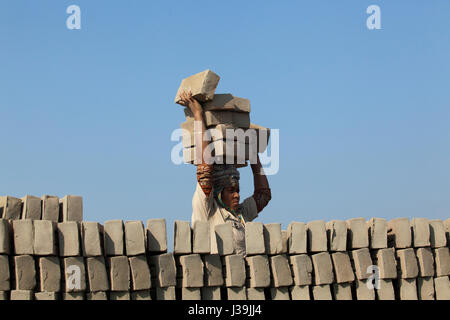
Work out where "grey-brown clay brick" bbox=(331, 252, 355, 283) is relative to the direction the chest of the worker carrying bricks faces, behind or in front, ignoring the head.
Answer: in front

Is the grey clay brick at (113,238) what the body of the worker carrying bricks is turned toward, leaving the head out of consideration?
no

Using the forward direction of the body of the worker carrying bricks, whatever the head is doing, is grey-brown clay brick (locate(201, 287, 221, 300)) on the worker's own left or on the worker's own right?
on the worker's own right

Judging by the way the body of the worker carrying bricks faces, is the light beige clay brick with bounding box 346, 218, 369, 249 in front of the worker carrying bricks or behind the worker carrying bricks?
in front

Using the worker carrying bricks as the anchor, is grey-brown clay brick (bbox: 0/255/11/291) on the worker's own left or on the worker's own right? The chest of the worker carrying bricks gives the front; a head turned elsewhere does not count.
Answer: on the worker's own right

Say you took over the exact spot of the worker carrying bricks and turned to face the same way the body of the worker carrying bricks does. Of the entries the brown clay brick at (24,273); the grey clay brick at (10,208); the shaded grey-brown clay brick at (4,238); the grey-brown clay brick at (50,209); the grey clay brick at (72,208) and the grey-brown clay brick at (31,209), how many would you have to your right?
6

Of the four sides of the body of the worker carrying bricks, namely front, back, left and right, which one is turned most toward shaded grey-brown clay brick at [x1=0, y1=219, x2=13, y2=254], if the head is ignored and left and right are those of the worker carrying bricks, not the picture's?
right

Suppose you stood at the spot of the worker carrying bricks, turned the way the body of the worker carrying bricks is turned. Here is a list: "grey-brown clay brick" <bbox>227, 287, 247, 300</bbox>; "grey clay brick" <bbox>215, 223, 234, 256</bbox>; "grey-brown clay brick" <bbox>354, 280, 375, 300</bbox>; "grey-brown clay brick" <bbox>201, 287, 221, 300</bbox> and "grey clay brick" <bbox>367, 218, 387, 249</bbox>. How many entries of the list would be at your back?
0

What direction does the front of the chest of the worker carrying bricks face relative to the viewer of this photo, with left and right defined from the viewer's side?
facing the viewer and to the right of the viewer

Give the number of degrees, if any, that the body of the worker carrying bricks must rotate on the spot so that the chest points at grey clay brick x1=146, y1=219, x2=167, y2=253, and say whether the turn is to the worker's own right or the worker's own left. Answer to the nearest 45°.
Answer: approximately 45° to the worker's own right

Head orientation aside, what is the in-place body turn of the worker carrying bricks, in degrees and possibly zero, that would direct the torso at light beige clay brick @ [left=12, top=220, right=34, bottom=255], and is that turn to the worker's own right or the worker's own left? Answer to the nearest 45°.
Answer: approximately 90° to the worker's own right

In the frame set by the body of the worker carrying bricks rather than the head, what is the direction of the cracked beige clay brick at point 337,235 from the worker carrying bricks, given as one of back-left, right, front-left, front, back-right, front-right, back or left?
front

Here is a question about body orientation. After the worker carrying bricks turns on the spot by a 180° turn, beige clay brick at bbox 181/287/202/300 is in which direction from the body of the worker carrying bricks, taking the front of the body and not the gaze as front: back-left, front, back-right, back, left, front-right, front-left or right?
back-left

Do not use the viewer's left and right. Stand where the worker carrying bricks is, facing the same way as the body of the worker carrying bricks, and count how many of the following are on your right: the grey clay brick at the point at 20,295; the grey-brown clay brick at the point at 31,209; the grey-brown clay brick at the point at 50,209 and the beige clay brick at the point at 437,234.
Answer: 3

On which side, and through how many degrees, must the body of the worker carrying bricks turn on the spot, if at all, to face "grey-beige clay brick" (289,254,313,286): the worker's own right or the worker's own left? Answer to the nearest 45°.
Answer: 0° — they already face it

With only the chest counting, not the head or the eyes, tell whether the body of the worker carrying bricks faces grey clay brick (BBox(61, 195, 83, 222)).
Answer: no

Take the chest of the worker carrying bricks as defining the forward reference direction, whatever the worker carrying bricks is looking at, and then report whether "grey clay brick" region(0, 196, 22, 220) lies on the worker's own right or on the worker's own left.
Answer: on the worker's own right
